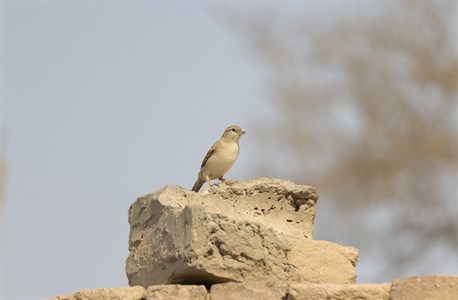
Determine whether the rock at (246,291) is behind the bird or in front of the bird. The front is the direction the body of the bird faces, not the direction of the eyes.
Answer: in front

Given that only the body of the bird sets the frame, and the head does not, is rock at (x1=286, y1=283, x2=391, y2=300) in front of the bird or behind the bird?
in front

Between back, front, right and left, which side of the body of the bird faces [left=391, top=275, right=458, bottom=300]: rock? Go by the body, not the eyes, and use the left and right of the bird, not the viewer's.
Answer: front

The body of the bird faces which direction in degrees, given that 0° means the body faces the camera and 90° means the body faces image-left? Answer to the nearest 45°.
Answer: approximately 315°

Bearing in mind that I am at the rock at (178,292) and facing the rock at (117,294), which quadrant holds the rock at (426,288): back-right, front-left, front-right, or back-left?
back-right
